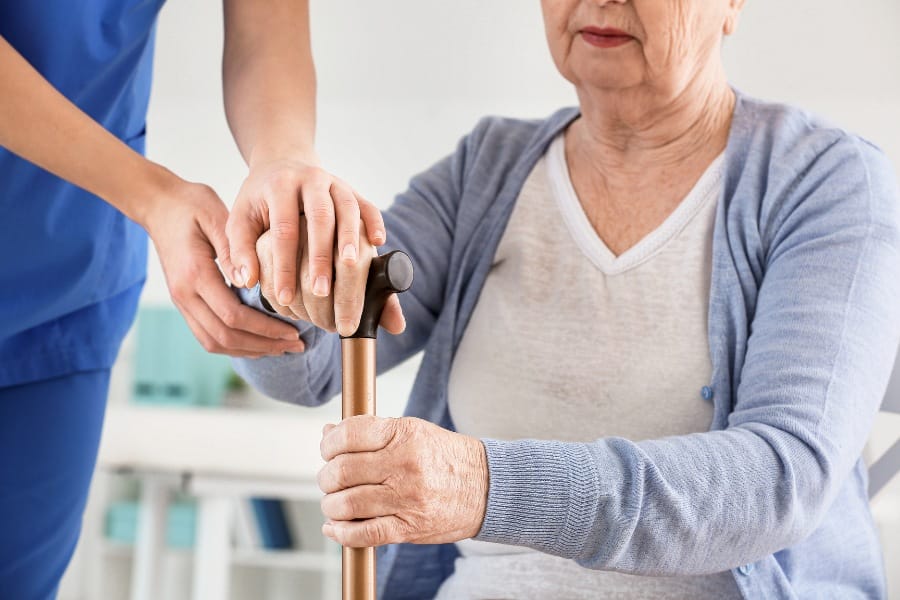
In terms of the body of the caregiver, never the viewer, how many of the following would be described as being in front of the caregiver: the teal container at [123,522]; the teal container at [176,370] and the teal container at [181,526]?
0

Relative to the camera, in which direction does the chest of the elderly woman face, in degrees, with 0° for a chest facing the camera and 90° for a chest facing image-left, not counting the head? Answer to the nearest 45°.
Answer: approximately 45°

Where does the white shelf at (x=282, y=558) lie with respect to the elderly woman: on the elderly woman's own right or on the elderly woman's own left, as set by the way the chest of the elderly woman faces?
on the elderly woman's own right

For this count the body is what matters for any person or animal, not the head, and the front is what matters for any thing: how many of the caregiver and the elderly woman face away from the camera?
0

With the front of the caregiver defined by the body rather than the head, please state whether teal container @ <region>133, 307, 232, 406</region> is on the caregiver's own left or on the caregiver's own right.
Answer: on the caregiver's own left

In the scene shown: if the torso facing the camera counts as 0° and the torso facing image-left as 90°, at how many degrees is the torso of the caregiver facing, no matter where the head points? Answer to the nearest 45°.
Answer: approximately 315°

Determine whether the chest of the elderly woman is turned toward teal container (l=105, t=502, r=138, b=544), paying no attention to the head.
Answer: no

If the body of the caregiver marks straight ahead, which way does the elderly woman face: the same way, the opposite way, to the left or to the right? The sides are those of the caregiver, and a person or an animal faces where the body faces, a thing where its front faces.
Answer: to the right

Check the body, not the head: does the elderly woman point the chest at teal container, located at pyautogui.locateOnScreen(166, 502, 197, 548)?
no

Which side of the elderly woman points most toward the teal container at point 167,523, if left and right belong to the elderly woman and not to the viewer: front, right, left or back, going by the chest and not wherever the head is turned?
right
